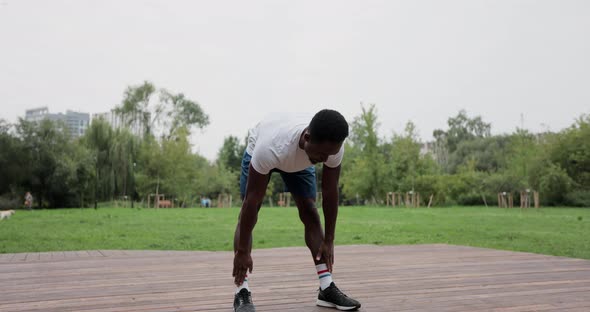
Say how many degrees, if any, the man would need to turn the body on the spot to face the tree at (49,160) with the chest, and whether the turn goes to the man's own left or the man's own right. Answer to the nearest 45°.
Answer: approximately 180°

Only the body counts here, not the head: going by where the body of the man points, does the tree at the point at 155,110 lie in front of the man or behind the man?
behind

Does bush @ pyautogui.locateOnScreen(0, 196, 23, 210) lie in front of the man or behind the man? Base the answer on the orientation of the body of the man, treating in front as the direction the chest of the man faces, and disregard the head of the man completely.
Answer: behind

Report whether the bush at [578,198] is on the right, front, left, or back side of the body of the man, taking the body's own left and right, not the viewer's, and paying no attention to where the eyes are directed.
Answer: left

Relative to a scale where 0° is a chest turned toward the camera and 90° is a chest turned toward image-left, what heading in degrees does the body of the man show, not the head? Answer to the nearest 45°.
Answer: approximately 315°

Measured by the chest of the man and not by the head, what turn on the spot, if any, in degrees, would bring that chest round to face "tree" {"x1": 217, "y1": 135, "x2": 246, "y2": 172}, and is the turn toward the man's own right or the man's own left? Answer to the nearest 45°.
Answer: approximately 135° to the man's own left

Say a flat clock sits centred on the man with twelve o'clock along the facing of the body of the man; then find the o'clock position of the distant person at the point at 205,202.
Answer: The distant person is roughly at 7 o'clock from the man.

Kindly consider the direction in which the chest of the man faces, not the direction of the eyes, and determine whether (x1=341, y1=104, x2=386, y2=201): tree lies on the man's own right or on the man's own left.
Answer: on the man's own left
